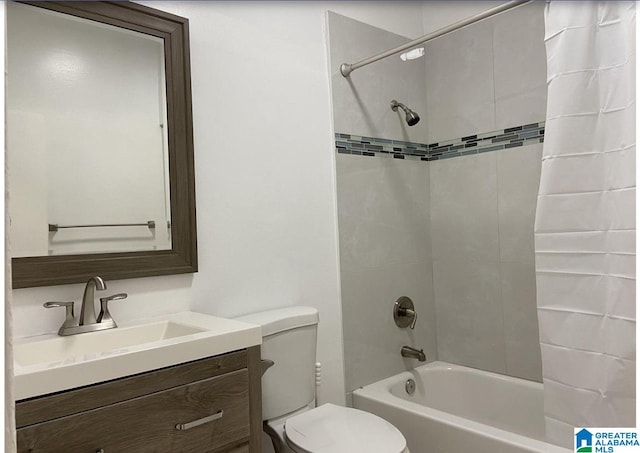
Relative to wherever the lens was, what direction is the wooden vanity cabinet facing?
facing the viewer and to the right of the viewer

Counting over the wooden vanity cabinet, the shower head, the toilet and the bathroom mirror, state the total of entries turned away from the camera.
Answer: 0

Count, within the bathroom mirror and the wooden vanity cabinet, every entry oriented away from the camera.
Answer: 0

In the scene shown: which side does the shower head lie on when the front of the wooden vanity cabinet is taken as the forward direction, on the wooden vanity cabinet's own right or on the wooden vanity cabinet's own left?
on the wooden vanity cabinet's own left

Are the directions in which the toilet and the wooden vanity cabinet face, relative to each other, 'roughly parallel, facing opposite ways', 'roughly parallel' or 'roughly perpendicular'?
roughly parallel

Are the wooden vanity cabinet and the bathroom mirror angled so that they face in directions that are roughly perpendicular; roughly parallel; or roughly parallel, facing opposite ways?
roughly parallel

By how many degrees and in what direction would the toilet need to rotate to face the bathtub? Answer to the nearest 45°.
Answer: approximately 90° to its left

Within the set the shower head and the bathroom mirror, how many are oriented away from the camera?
0

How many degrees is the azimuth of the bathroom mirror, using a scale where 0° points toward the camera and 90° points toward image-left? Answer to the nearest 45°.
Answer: approximately 315°

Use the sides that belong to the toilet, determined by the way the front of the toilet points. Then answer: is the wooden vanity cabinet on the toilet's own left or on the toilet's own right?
on the toilet's own right
